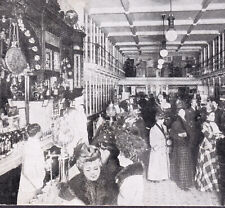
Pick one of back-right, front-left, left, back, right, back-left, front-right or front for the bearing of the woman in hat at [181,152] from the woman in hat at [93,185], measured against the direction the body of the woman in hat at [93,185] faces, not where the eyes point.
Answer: left

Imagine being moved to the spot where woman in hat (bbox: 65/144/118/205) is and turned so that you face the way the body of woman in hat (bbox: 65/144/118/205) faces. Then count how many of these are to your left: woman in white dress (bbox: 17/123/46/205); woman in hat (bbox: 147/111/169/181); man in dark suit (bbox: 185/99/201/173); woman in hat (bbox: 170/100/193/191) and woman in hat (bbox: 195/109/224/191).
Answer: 4

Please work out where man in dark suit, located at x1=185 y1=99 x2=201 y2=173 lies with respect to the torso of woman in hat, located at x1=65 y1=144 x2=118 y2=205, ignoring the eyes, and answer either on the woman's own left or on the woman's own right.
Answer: on the woman's own left

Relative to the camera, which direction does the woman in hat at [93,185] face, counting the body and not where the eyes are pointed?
toward the camera

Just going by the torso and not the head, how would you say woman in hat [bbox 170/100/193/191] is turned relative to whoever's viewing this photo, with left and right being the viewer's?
facing the viewer and to the right of the viewer

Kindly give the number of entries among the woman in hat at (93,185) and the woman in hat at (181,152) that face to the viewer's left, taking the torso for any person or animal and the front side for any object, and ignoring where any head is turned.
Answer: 0
